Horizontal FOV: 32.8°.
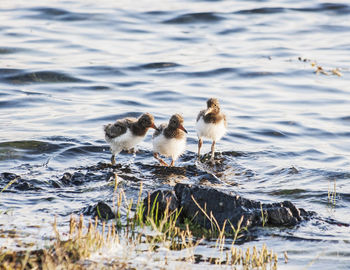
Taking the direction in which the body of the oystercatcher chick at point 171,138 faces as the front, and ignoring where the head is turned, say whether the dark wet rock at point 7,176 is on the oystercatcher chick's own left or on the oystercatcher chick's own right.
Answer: on the oystercatcher chick's own right

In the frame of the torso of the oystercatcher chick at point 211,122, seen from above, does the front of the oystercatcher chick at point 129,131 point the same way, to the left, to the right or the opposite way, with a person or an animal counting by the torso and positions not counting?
to the left

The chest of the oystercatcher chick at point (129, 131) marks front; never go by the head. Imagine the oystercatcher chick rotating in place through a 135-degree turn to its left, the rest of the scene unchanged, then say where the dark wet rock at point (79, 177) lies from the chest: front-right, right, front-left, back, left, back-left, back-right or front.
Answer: left

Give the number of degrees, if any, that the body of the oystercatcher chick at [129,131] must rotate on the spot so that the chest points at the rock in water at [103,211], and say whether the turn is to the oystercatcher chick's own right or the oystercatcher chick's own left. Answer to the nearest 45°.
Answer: approximately 90° to the oystercatcher chick's own right

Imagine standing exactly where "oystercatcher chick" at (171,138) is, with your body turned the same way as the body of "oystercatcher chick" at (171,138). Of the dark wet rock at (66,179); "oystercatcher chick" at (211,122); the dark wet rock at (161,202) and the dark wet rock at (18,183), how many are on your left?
1

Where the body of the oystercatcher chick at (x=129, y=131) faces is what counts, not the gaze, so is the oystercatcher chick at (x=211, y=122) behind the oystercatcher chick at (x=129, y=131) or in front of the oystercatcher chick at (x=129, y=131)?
in front

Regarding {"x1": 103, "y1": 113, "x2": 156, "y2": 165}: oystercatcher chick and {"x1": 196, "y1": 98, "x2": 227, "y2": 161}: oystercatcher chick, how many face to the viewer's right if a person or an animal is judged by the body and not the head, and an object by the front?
1

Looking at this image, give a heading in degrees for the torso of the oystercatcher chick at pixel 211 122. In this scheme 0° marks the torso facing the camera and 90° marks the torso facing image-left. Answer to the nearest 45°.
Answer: approximately 0°

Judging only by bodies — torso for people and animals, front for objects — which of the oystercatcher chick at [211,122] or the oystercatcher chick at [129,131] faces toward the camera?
the oystercatcher chick at [211,122]

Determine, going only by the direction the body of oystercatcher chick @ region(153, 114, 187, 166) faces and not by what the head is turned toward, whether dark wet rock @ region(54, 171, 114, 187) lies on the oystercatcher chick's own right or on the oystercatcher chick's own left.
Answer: on the oystercatcher chick's own right

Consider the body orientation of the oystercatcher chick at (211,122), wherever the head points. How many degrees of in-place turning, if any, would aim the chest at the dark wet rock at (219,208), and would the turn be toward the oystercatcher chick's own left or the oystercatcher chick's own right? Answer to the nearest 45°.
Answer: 0° — it already faces it

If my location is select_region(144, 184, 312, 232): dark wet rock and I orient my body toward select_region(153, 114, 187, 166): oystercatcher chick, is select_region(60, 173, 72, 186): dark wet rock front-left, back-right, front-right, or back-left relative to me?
front-left

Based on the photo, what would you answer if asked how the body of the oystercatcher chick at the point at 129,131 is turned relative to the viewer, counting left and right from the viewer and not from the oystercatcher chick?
facing to the right of the viewer
